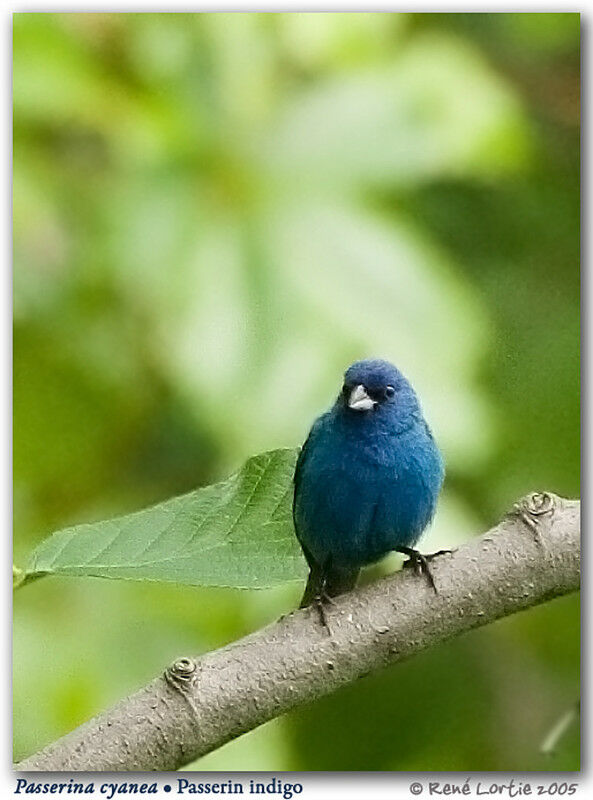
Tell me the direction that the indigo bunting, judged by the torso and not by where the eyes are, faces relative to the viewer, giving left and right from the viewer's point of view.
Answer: facing the viewer
